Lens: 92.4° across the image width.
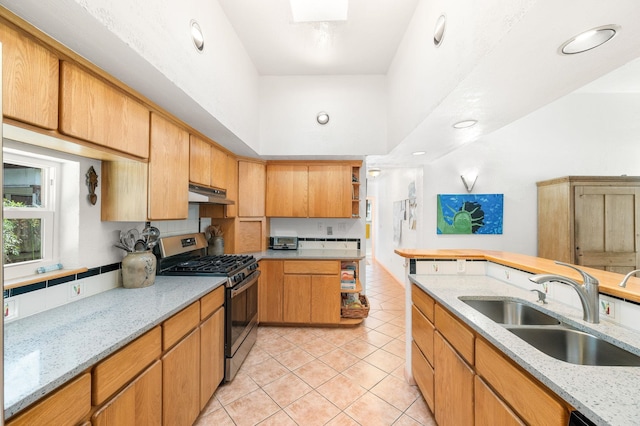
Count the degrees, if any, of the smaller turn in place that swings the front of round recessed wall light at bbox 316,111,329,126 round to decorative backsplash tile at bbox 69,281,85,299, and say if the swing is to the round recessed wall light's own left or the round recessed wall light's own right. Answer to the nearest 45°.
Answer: approximately 45° to the round recessed wall light's own right

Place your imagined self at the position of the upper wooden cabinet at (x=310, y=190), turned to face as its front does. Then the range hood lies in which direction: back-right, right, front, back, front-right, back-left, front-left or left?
front-right

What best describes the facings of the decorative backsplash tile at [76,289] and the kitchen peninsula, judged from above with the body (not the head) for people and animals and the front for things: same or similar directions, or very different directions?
very different directions

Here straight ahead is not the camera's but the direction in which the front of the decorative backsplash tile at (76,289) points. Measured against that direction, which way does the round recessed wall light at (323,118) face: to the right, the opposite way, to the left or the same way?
to the right

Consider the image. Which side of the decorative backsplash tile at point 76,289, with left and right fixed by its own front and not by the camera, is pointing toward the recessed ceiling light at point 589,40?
front

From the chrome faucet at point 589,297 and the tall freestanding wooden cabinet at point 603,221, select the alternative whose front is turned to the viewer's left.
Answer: the chrome faucet

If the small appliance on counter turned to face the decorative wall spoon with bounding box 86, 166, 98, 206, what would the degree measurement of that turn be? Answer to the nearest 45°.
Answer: approximately 45° to its right

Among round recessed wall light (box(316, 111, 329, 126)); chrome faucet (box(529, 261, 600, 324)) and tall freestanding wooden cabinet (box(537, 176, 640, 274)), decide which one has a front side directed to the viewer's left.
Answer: the chrome faucet

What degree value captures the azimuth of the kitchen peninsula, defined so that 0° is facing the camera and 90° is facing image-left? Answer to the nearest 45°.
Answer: approximately 45°

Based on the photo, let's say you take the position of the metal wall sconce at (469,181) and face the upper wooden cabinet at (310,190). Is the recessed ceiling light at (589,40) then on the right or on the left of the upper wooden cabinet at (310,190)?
left

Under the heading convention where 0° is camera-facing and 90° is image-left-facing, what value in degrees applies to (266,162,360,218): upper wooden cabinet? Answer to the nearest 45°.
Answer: approximately 0°
